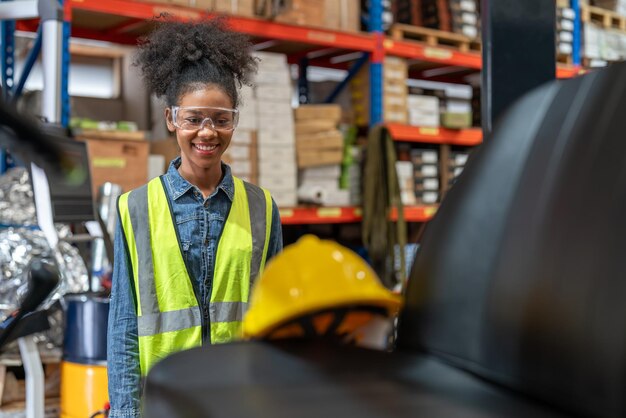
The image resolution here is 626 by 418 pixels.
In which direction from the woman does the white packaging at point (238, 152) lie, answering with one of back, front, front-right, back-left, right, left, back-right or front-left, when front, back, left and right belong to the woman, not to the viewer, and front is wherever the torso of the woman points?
back

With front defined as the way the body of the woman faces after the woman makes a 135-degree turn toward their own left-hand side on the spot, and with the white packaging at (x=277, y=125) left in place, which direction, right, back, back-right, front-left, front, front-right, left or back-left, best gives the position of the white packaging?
front-left

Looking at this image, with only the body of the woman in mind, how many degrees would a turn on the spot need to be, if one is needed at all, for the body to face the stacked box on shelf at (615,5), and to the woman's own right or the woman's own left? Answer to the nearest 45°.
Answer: approximately 135° to the woman's own left

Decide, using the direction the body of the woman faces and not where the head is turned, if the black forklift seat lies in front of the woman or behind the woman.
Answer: in front

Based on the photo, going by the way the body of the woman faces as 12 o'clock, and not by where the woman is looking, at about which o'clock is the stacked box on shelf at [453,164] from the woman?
The stacked box on shelf is roughly at 7 o'clock from the woman.

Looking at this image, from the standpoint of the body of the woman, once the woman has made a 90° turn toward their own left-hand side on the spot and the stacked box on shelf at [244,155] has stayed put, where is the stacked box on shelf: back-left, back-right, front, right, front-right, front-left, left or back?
left

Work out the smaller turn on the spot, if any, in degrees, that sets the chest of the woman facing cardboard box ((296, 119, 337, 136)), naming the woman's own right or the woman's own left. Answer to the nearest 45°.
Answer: approximately 180°

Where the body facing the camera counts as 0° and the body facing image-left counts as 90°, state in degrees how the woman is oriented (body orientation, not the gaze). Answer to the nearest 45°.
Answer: approximately 0°

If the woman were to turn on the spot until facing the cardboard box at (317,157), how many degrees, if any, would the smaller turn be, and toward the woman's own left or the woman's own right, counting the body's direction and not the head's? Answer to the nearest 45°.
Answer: approximately 180°
